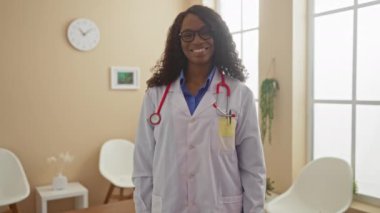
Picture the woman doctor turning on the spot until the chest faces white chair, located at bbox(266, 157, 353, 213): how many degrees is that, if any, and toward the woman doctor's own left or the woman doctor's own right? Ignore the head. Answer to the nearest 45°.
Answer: approximately 135° to the woman doctor's own left

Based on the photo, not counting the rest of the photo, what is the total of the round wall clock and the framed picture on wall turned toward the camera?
2

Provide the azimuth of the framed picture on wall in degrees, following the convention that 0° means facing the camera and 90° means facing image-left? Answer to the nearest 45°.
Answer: approximately 0°

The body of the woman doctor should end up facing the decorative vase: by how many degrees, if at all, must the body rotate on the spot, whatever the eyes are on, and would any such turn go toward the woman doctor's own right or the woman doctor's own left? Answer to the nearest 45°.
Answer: approximately 135° to the woman doctor's own right
